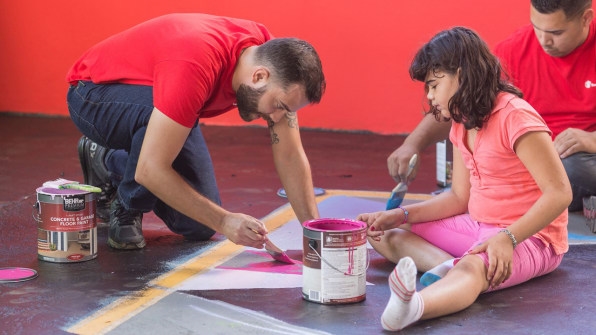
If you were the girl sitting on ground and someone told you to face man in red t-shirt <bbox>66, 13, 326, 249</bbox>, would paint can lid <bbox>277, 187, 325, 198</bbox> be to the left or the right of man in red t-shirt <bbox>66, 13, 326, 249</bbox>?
right

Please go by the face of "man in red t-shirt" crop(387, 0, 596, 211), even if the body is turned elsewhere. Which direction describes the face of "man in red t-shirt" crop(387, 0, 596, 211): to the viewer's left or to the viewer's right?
to the viewer's left

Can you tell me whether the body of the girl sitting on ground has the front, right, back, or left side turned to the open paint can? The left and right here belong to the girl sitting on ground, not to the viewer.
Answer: front

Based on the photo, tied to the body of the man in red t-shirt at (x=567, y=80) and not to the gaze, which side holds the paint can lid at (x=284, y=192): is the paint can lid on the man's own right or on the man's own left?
on the man's own right

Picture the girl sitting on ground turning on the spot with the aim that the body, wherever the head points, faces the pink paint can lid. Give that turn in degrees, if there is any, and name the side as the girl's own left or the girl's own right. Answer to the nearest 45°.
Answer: approximately 45° to the girl's own right

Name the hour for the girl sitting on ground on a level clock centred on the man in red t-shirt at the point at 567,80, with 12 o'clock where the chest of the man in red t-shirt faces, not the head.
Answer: The girl sitting on ground is roughly at 11 o'clock from the man in red t-shirt.

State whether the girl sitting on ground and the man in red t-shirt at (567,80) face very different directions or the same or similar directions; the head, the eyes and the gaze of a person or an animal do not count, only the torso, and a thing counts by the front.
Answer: same or similar directions

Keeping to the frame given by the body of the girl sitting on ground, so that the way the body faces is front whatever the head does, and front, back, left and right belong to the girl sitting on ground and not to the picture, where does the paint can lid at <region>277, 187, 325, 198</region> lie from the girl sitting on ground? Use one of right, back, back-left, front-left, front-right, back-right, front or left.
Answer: right

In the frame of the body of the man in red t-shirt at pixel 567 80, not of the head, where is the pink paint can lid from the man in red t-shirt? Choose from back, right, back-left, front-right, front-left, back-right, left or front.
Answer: front

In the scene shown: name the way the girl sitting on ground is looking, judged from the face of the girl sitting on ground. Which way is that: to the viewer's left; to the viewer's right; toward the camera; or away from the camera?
to the viewer's left

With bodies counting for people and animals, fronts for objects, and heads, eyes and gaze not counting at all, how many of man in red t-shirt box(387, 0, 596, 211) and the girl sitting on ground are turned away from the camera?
0

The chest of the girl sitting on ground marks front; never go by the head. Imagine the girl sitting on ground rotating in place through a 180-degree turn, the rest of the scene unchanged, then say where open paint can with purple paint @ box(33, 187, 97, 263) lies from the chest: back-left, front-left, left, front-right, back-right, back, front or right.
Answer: back-left
